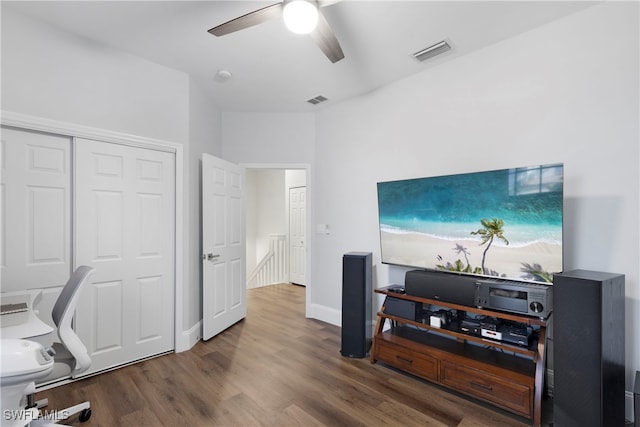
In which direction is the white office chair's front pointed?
to the viewer's left

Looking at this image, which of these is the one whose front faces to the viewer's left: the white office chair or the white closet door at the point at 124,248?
the white office chair

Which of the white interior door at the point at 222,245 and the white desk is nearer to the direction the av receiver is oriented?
the white desk

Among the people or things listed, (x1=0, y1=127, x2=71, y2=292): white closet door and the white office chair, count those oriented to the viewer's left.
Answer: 1

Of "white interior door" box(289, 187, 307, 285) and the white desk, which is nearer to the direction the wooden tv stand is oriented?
the white desk

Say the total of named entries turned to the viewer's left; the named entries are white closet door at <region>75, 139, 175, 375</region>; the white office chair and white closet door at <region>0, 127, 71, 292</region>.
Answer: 1

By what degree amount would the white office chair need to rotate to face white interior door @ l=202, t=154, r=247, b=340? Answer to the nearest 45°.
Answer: approximately 135° to its right

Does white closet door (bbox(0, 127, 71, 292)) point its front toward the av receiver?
yes

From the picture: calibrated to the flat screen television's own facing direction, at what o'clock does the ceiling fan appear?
The ceiling fan is roughly at 12 o'clock from the flat screen television.

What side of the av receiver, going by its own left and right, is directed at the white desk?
front

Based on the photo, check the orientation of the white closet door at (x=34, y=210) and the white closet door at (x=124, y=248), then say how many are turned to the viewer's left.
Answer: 0

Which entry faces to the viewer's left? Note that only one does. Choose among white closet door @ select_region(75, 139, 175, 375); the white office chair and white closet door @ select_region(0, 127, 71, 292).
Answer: the white office chair

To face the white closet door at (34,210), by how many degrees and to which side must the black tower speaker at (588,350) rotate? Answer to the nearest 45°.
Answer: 0° — it already faces it

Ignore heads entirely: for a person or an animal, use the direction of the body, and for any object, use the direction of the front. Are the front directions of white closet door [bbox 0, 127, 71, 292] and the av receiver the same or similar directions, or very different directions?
very different directions
